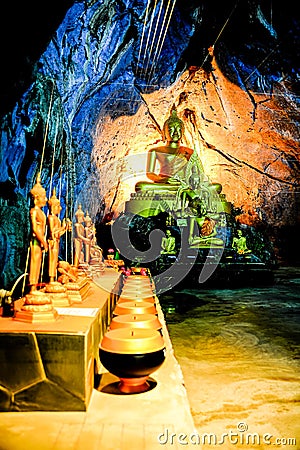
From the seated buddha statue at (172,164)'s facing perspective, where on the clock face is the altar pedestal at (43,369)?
The altar pedestal is roughly at 12 o'clock from the seated buddha statue.

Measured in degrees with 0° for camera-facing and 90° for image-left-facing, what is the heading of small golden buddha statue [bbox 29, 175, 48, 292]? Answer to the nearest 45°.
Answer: approximately 270°

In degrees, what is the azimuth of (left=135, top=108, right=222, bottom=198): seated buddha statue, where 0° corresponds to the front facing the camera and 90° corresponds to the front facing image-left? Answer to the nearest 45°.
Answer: approximately 0°

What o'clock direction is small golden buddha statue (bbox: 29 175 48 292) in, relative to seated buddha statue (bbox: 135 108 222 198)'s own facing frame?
The small golden buddha statue is roughly at 12 o'clock from the seated buddha statue.
